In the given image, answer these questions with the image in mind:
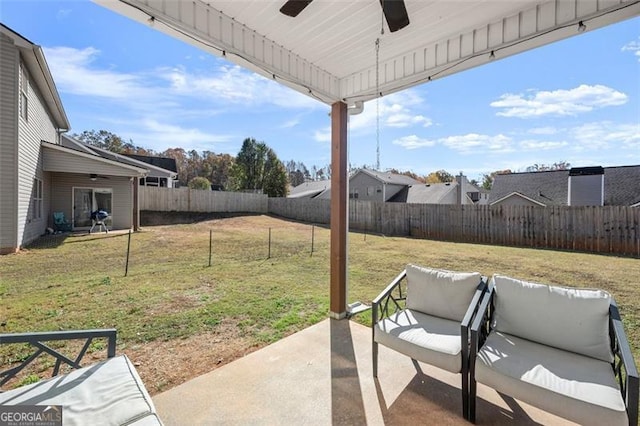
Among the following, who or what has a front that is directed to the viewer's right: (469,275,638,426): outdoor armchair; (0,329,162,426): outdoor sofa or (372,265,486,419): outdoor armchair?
(0,329,162,426): outdoor sofa

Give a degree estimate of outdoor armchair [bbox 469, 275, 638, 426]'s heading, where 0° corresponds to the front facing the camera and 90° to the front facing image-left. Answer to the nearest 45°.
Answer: approximately 45°

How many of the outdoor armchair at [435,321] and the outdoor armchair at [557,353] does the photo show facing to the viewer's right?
0

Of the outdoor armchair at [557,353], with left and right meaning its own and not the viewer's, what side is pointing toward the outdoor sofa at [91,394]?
front

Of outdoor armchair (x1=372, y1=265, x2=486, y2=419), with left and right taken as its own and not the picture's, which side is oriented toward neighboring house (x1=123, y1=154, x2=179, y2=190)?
right

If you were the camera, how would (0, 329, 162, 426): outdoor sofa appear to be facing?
facing to the right of the viewer

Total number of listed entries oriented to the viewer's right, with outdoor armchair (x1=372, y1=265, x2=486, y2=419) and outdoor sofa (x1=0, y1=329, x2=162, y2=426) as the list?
1

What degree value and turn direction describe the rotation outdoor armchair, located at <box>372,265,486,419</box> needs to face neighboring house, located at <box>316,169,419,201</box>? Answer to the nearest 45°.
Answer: approximately 135° to its right

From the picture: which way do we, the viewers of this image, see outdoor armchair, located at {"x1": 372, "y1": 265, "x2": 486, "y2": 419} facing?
facing the viewer and to the left of the viewer

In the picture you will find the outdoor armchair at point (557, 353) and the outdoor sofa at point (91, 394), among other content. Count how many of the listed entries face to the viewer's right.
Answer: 1
